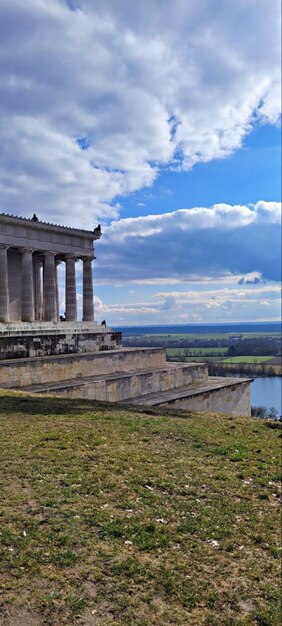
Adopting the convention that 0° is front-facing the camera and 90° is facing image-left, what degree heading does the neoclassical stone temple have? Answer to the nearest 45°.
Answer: approximately 225°
